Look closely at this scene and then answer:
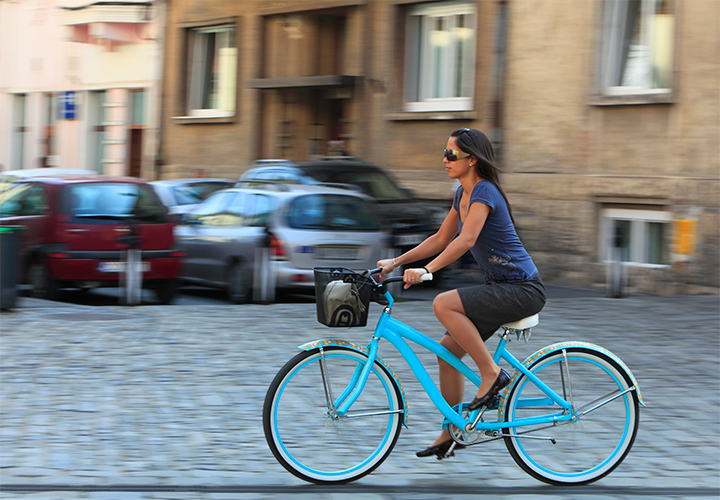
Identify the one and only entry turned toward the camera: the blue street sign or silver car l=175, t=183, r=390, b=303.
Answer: the blue street sign

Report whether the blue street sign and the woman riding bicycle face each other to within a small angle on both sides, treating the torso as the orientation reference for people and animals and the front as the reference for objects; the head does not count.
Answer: no

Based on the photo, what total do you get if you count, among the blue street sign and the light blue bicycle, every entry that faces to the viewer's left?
1

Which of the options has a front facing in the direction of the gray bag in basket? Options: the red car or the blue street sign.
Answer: the blue street sign

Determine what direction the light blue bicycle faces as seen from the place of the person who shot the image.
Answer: facing to the left of the viewer

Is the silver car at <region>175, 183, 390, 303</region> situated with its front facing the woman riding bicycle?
no

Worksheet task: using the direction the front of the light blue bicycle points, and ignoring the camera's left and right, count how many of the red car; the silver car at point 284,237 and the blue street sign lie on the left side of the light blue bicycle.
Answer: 0

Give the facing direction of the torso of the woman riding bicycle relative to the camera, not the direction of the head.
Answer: to the viewer's left

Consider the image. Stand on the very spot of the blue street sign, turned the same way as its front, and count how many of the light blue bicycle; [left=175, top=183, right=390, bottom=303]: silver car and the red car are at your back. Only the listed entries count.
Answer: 0

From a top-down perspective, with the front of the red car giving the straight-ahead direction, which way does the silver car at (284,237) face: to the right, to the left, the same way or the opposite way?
the same way

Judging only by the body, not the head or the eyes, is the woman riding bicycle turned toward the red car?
no

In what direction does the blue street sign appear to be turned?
toward the camera

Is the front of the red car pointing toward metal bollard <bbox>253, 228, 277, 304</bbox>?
no

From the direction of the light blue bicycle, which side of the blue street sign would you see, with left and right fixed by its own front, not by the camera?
front

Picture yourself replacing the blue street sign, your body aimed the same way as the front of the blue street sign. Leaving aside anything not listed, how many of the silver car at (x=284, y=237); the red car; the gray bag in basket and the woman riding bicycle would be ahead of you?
4

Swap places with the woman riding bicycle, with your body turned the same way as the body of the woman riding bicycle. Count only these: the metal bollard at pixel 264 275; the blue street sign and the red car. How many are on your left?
0

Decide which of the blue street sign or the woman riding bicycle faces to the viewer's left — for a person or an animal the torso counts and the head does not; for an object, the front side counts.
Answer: the woman riding bicycle

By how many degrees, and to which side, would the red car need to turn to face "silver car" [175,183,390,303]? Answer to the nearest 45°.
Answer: approximately 135° to its right

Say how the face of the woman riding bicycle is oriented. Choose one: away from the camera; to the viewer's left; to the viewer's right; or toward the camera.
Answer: to the viewer's left
